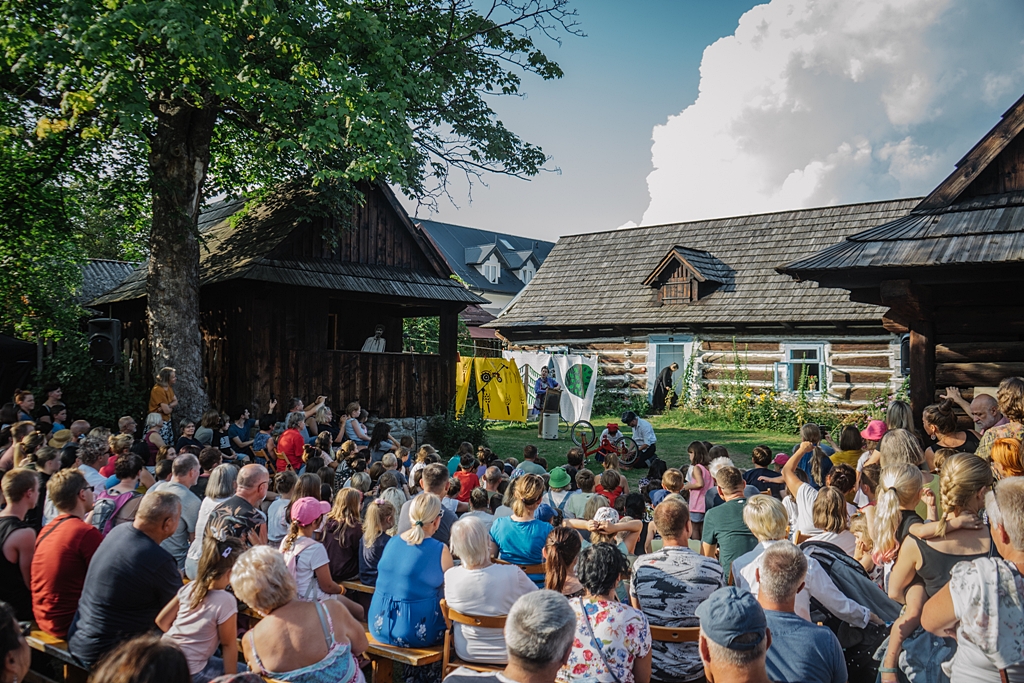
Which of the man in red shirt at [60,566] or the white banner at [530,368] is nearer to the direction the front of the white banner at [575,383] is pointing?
the man in red shirt

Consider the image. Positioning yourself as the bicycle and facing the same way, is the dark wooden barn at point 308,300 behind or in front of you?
in front

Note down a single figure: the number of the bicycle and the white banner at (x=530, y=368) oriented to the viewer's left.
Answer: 1

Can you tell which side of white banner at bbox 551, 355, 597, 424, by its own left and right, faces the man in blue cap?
front

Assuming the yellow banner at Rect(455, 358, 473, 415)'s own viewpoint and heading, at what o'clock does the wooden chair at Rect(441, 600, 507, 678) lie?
The wooden chair is roughly at 12 o'clock from the yellow banner.

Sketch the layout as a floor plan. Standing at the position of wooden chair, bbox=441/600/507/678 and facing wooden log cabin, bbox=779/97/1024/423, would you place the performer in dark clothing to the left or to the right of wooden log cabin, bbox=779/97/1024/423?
left

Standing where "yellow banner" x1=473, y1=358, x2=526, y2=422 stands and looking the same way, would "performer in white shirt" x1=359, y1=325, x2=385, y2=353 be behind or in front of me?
in front

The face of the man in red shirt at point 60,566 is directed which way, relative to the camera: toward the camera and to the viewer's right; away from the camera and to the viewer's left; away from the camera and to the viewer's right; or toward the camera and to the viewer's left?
away from the camera and to the viewer's right

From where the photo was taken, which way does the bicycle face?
to the viewer's left

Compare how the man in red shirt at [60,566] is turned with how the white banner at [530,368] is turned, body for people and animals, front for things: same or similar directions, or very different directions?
very different directions
